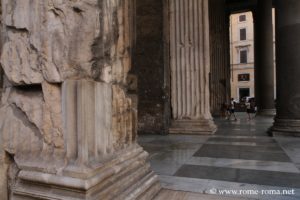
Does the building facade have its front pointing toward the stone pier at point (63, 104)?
yes

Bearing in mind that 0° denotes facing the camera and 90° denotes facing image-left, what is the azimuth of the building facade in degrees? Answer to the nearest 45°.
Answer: approximately 0°
